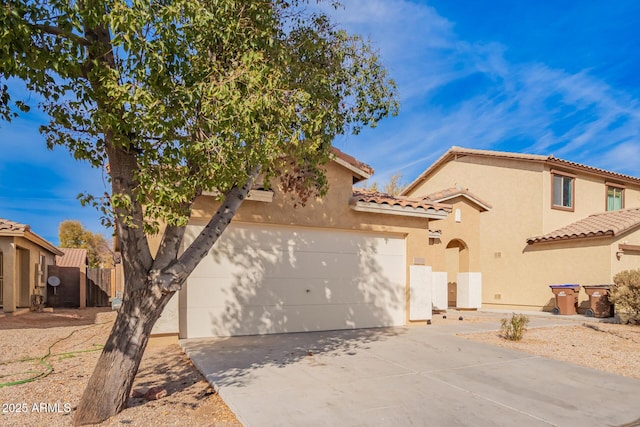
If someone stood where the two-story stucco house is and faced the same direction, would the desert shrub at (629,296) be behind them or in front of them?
in front

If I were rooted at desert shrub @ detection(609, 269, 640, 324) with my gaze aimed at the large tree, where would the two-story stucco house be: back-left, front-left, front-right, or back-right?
back-right

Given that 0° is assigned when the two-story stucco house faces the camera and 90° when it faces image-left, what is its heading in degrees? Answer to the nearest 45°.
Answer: approximately 315°

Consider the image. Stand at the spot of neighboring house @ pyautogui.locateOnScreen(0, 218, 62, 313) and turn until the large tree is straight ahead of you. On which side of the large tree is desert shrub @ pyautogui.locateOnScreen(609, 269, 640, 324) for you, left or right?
left

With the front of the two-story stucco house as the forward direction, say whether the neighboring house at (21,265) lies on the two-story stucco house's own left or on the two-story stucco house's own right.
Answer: on the two-story stucco house's own right

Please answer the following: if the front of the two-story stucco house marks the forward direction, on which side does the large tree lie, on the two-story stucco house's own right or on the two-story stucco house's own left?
on the two-story stucco house's own right
